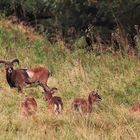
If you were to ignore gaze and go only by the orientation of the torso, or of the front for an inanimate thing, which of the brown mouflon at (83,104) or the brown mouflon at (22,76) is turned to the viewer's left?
the brown mouflon at (22,76)

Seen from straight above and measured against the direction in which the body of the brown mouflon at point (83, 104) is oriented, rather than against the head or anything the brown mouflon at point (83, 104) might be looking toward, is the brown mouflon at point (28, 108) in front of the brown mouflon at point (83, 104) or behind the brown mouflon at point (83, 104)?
behind

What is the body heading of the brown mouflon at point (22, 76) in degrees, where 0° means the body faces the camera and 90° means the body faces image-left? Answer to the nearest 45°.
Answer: approximately 90°

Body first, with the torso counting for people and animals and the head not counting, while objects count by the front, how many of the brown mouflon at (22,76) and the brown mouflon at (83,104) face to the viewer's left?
1

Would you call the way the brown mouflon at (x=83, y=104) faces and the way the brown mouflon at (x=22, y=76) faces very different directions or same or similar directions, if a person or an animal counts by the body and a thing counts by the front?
very different directions

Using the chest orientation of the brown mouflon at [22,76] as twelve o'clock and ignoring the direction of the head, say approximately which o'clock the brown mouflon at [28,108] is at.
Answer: the brown mouflon at [28,108] is roughly at 9 o'clock from the brown mouflon at [22,76].

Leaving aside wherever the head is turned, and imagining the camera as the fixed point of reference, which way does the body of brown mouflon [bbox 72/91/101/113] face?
to the viewer's right

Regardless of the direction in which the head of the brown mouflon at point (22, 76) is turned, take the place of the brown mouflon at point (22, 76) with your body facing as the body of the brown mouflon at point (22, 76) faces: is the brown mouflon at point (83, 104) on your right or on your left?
on your left
